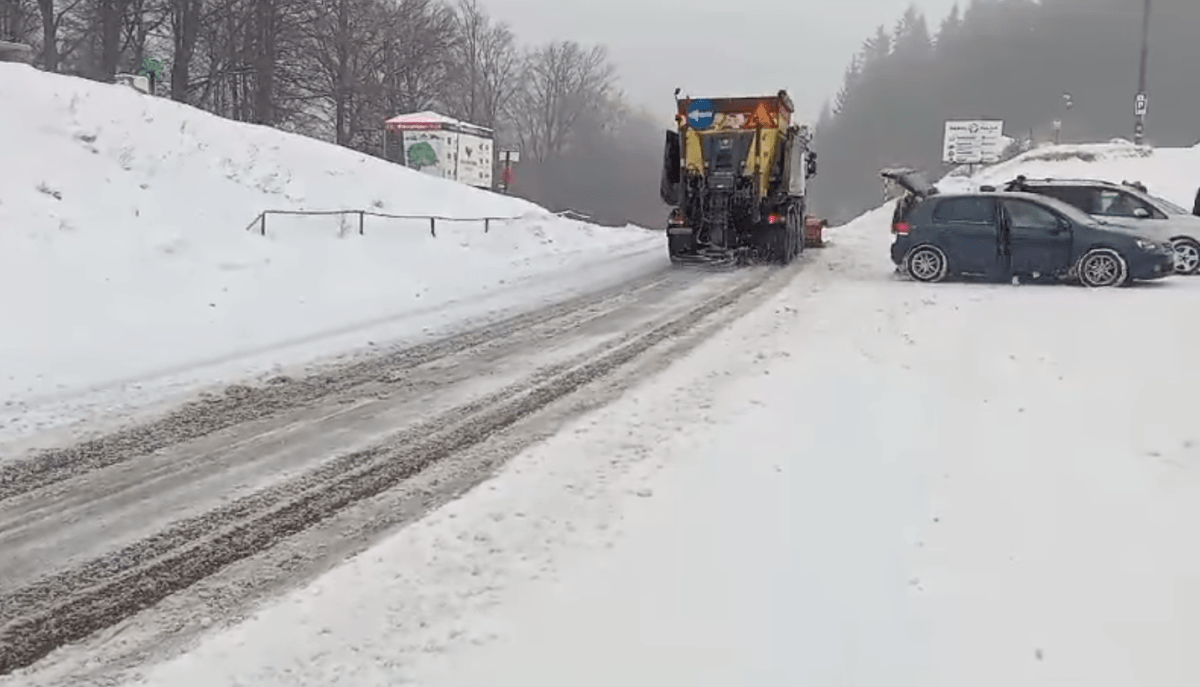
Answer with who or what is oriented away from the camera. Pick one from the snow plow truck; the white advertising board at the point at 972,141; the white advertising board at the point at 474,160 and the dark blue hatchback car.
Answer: the snow plow truck

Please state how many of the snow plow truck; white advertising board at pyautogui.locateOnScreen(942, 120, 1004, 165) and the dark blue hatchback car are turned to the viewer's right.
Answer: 1

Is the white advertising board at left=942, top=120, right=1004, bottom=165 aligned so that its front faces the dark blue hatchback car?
yes

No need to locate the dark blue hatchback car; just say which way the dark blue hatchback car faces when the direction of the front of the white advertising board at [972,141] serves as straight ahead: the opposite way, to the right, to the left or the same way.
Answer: to the left

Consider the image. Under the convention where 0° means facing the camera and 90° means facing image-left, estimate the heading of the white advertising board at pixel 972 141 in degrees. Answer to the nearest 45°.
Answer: approximately 0°

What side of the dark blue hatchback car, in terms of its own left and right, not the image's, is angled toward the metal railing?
back

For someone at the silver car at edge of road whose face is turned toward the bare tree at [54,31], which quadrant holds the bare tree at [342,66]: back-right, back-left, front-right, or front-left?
front-right

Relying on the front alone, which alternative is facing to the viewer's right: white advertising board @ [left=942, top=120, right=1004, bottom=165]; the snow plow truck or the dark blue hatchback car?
the dark blue hatchback car

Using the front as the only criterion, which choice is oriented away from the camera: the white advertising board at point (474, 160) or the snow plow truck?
the snow plow truck

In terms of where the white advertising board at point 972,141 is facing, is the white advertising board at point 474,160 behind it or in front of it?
in front

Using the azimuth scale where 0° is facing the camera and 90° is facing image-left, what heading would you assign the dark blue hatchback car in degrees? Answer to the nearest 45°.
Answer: approximately 270°

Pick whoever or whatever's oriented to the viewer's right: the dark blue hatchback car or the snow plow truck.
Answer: the dark blue hatchback car

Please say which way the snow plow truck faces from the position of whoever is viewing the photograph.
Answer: facing away from the viewer

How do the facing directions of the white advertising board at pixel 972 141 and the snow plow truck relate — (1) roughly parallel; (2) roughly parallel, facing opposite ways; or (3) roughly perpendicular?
roughly parallel, facing opposite ways

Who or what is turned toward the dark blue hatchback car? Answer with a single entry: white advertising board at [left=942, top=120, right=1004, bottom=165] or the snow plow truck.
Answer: the white advertising board

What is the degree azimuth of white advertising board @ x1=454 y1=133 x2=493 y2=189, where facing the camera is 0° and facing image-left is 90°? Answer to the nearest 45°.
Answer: approximately 315°

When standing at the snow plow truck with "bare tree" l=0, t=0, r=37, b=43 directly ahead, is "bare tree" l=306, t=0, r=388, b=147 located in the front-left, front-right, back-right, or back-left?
front-right

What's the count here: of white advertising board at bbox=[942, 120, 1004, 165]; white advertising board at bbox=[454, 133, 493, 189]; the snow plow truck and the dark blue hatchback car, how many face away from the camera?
1
